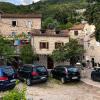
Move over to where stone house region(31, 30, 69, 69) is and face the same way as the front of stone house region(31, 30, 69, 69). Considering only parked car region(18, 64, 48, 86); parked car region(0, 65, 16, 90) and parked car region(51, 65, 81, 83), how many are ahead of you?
3

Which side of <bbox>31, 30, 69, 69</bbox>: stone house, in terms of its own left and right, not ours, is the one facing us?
front

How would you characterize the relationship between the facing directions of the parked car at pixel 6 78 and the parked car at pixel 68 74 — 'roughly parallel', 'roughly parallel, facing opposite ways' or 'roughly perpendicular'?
roughly parallel

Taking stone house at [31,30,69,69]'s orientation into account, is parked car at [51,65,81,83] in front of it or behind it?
in front

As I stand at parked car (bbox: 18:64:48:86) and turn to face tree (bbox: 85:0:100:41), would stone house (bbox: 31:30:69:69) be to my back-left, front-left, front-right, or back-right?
front-left
